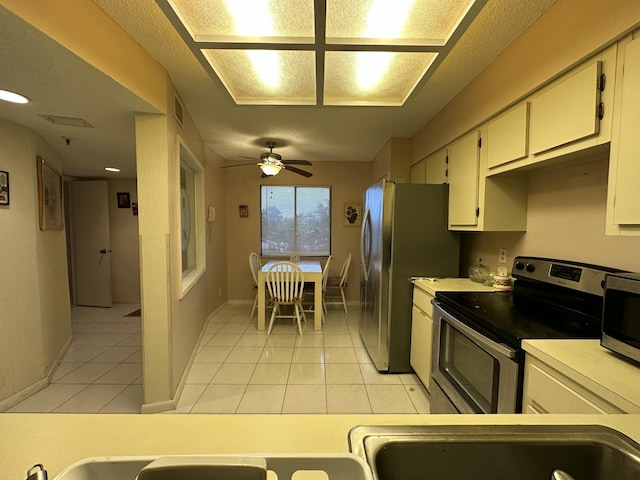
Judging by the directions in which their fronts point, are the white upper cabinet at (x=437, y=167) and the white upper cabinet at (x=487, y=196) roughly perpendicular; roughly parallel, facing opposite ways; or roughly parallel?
roughly parallel

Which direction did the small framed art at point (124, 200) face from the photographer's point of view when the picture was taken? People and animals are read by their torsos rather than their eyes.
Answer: facing the viewer

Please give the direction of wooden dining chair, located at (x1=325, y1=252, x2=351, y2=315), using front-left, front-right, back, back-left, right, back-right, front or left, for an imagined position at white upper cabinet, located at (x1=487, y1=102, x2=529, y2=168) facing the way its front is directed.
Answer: right

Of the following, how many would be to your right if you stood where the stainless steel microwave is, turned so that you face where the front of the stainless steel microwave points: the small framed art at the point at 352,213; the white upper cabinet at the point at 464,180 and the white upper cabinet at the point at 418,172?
3

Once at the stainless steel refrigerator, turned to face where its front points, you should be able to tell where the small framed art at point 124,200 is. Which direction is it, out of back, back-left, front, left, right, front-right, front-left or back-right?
front

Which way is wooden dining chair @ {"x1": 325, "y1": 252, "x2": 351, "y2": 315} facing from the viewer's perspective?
to the viewer's left

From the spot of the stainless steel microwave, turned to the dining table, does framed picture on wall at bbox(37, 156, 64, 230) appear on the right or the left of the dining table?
left

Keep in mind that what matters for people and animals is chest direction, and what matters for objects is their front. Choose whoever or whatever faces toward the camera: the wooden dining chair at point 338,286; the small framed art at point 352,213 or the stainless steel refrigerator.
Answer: the small framed art

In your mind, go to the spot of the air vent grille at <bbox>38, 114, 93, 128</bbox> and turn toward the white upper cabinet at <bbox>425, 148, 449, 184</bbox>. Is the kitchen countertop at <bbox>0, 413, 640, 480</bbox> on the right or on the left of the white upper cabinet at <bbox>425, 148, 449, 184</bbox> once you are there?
right

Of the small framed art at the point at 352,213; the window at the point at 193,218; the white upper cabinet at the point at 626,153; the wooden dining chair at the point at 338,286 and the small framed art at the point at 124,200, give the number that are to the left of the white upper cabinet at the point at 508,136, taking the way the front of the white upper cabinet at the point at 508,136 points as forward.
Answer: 1

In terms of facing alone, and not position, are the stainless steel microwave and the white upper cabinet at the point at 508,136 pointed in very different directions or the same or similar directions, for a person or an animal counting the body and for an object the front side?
same or similar directions

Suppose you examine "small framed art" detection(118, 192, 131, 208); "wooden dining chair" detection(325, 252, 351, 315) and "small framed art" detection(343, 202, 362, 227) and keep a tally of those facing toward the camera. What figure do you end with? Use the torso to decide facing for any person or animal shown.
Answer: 2

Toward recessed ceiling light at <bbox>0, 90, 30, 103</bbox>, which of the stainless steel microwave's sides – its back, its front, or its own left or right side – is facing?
front

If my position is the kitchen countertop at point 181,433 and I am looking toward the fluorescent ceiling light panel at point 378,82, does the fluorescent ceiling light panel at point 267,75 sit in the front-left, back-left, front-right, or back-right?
front-left

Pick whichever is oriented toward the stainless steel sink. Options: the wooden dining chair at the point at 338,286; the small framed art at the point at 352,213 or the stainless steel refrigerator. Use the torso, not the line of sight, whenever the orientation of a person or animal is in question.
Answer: the small framed art

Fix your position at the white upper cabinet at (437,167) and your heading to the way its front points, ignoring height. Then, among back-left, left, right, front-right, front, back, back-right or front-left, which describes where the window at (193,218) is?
front-right

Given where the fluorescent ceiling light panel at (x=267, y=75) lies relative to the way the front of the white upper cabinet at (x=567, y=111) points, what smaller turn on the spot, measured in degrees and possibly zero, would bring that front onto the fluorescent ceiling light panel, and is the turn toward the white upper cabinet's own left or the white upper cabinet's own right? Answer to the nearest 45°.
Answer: approximately 45° to the white upper cabinet's own right

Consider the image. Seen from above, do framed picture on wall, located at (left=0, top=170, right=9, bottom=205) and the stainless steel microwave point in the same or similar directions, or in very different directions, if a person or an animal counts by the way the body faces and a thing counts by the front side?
very different directions
